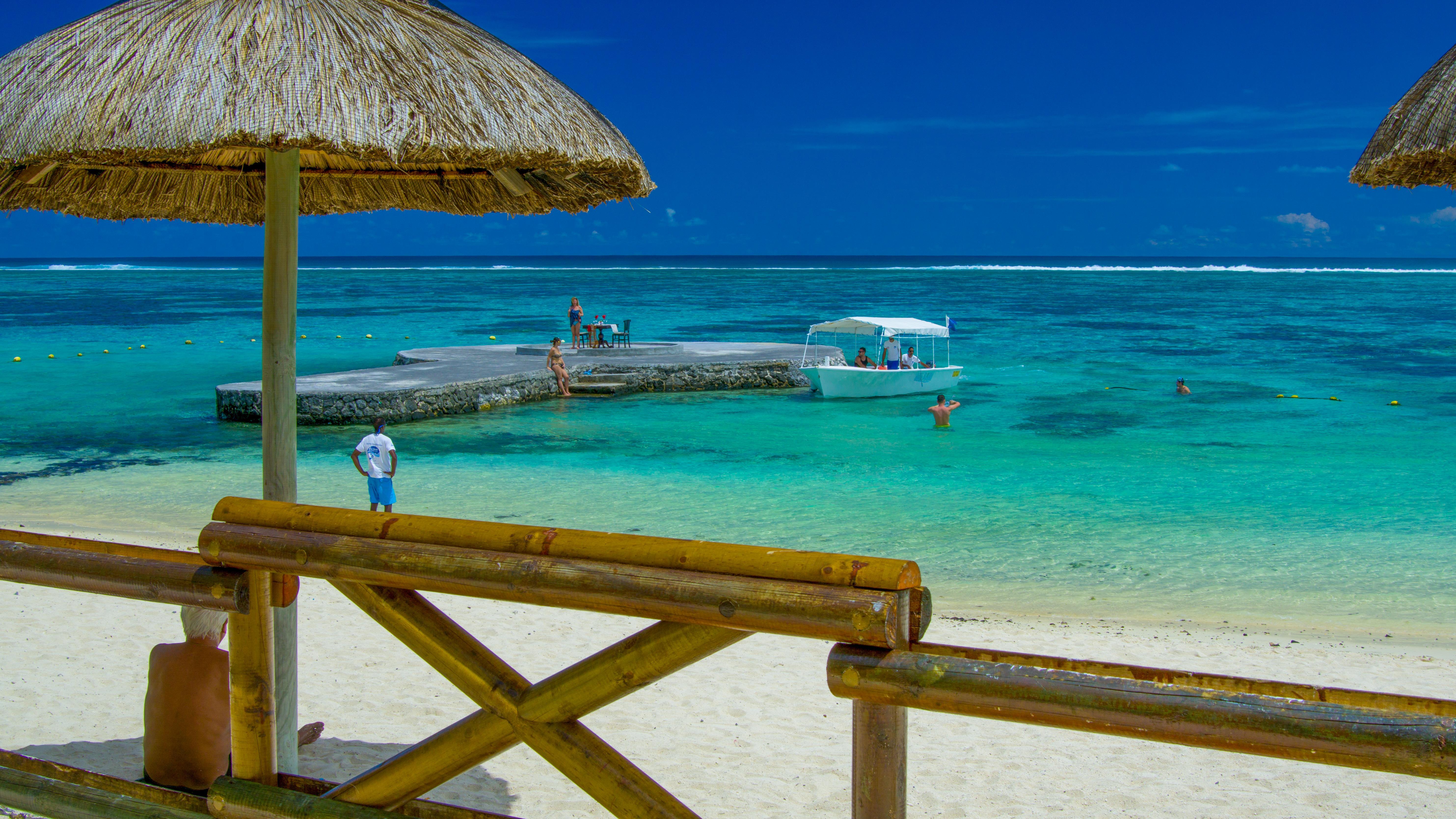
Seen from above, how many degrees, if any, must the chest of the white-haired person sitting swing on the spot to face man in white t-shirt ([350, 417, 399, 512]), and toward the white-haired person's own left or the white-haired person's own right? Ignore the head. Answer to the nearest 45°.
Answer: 0° — they already face them

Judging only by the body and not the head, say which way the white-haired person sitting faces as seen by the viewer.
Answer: away from the camera

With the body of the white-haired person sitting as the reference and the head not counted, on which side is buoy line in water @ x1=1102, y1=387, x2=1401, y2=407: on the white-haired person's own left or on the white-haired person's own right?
on the white-haired person's own right

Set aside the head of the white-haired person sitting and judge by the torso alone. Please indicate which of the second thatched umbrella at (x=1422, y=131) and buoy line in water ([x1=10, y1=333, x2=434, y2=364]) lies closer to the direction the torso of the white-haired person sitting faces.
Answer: the buoy line in water

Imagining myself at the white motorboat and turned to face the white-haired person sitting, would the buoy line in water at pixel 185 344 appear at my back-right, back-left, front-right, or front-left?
back-right

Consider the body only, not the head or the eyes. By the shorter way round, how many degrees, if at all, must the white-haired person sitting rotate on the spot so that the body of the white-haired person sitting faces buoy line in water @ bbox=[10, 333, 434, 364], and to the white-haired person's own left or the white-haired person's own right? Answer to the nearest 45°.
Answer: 0° — they already face it

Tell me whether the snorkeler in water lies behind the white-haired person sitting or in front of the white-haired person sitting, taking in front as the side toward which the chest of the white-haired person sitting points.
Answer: in front
